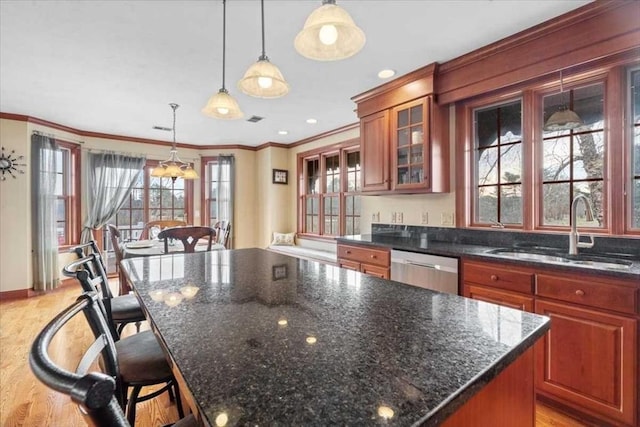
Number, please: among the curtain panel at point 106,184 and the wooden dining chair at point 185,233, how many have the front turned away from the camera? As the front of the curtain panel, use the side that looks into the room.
1

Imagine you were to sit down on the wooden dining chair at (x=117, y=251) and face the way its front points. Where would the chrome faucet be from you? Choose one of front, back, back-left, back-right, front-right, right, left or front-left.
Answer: front-right

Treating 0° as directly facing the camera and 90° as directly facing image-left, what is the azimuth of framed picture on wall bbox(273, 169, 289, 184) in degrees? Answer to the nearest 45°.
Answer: approximately 0°

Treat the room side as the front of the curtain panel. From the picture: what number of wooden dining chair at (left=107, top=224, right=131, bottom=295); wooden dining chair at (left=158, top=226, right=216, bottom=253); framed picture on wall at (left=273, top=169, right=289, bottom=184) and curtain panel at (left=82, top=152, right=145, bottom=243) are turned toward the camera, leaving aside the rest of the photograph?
2

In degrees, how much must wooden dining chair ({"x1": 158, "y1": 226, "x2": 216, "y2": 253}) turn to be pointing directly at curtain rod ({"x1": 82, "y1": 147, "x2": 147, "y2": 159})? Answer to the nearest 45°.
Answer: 0° — it already faces it

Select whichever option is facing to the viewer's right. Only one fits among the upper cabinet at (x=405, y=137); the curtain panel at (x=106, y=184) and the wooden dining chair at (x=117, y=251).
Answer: the wooden dining chair

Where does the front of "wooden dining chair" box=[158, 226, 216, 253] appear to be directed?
away from the camera

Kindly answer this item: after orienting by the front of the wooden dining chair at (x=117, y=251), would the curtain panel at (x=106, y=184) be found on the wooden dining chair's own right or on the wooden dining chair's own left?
on the wooden dining chair's own left

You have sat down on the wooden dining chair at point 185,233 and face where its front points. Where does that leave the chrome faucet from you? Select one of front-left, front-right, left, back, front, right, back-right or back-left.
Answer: back-right

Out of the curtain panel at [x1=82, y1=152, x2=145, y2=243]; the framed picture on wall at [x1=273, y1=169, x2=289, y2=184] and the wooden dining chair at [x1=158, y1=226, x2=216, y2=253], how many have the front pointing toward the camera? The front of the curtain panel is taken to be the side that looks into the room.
2

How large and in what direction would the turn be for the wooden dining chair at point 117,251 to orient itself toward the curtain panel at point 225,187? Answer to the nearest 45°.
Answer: approximately 45° to its left

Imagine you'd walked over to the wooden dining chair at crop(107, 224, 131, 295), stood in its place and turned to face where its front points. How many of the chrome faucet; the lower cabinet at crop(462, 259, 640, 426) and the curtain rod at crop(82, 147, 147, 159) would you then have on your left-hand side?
1

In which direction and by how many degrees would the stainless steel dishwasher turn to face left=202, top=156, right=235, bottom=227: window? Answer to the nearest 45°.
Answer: approximately 90° to its right

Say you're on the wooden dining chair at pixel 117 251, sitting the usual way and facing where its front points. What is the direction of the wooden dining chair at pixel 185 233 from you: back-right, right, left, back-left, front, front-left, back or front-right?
front-right

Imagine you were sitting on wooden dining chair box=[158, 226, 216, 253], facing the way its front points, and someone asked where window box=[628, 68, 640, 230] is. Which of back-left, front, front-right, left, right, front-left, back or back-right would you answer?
back-right

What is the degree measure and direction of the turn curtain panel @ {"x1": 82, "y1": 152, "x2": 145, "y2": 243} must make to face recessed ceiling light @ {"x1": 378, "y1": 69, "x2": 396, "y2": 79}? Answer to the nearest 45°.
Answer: approximately 45° to its left
